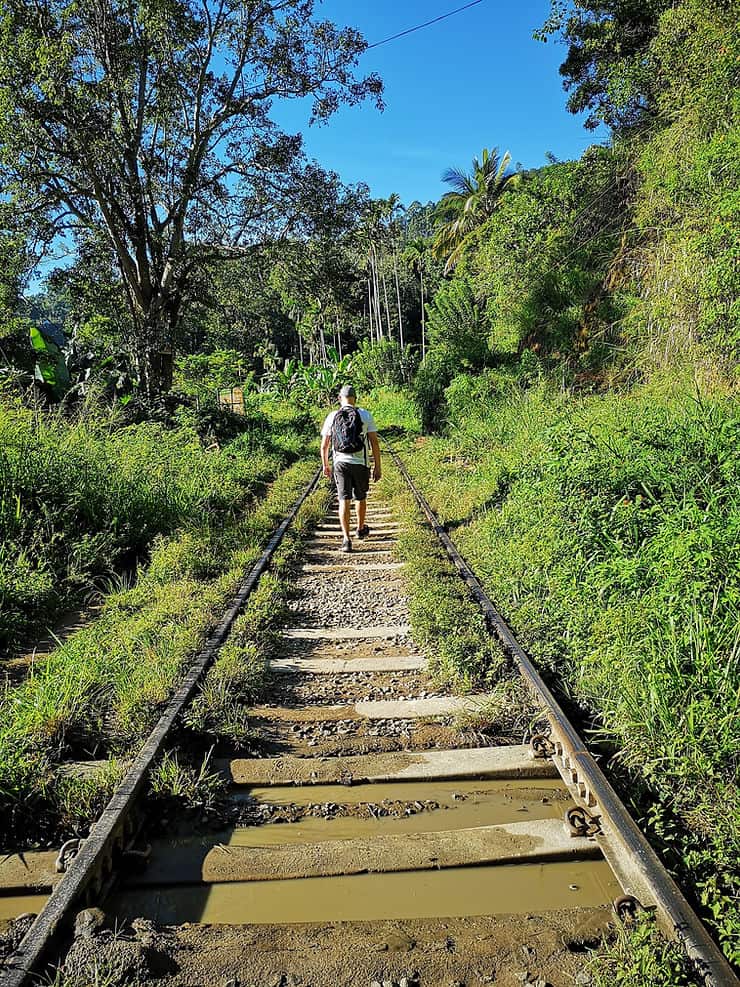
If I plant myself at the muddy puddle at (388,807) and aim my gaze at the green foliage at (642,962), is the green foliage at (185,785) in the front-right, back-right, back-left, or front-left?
back-right

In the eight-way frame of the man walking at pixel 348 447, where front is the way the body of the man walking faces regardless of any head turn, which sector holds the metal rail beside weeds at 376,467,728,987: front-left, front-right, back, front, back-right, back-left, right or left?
back

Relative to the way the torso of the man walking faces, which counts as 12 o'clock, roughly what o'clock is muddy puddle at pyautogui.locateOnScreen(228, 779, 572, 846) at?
The muddy puddle is roughly at 6 o'clock from the man walking.

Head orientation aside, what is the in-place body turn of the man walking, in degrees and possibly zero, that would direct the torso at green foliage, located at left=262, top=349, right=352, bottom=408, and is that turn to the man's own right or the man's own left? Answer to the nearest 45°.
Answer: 0° — they already face it

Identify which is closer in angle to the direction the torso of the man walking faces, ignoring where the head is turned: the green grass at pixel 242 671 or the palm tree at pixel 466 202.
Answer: the palm tree

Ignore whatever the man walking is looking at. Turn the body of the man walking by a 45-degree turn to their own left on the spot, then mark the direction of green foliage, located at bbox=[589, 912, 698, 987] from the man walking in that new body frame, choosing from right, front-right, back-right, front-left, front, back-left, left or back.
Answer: back-left

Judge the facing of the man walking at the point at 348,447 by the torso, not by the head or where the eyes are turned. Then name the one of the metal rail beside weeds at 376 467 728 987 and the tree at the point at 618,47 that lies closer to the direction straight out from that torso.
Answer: the tree

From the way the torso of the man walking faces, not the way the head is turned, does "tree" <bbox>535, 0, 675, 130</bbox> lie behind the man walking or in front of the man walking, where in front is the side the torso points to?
in front

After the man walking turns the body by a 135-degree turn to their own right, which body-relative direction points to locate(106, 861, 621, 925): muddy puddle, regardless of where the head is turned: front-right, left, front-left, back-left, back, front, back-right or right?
front-right

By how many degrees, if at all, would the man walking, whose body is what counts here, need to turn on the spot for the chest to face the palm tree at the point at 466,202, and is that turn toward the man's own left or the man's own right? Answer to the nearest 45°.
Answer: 0° — they already face it

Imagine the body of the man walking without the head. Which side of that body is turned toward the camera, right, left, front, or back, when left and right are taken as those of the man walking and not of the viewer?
back

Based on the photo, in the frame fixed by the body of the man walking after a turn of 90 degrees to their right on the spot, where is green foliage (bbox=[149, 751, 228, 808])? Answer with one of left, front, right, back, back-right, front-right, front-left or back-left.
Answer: right

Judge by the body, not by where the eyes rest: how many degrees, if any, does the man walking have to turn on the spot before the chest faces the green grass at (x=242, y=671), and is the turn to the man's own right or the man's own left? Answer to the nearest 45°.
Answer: approximately 180°
